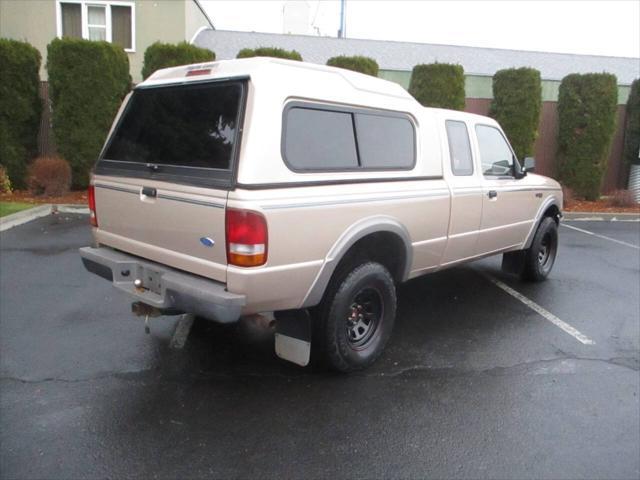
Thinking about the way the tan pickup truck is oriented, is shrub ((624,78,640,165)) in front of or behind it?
in front

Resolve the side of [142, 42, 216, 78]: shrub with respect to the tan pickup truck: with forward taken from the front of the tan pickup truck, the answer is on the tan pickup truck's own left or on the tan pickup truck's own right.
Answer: on the tan pickup truck's own left

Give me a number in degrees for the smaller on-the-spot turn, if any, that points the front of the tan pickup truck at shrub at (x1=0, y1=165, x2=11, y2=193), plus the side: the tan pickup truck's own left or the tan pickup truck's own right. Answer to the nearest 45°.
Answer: approximately 90° to the tan pickup truck's own left

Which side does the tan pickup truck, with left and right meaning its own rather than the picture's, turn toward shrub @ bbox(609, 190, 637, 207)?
front

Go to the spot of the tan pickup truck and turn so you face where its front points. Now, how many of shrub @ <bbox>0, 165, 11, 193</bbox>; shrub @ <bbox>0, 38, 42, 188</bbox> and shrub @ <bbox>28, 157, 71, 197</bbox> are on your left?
3

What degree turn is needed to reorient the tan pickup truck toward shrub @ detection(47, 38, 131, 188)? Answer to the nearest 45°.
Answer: approximately 90° to its left

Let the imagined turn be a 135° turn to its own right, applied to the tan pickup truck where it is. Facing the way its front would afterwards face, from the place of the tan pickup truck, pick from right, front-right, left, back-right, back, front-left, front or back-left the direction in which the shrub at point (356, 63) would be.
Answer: back

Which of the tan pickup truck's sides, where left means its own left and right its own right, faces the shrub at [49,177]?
left

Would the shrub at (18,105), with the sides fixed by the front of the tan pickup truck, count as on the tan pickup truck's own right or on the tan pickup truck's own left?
on the tan pickup truck's own left

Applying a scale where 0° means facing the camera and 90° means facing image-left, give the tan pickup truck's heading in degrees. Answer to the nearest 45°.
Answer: approximately 225°

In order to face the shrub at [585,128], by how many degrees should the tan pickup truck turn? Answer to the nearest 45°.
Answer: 0° — it already faces it
